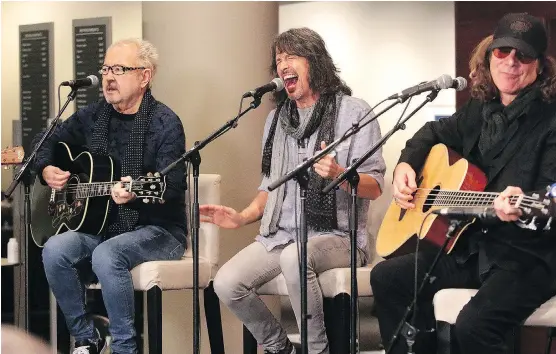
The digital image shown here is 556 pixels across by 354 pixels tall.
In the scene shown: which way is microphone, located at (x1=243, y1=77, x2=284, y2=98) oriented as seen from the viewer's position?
to the viewer's right

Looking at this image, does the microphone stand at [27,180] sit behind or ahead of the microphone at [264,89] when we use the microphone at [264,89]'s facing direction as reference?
behind

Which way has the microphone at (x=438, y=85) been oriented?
to the viewer's right

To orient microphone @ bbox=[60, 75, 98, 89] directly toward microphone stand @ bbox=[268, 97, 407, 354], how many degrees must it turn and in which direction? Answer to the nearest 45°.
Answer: approximately 45° to its right

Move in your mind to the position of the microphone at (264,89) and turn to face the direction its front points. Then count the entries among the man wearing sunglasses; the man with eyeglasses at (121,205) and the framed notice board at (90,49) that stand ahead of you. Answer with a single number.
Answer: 1

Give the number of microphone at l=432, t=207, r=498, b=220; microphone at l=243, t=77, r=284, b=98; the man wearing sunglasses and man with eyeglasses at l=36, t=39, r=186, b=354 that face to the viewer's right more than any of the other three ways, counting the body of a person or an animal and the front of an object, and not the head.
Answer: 2

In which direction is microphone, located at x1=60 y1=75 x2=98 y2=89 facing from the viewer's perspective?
to the viewer's right

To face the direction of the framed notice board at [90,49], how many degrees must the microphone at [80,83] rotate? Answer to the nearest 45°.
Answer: approximately 90° to its left
